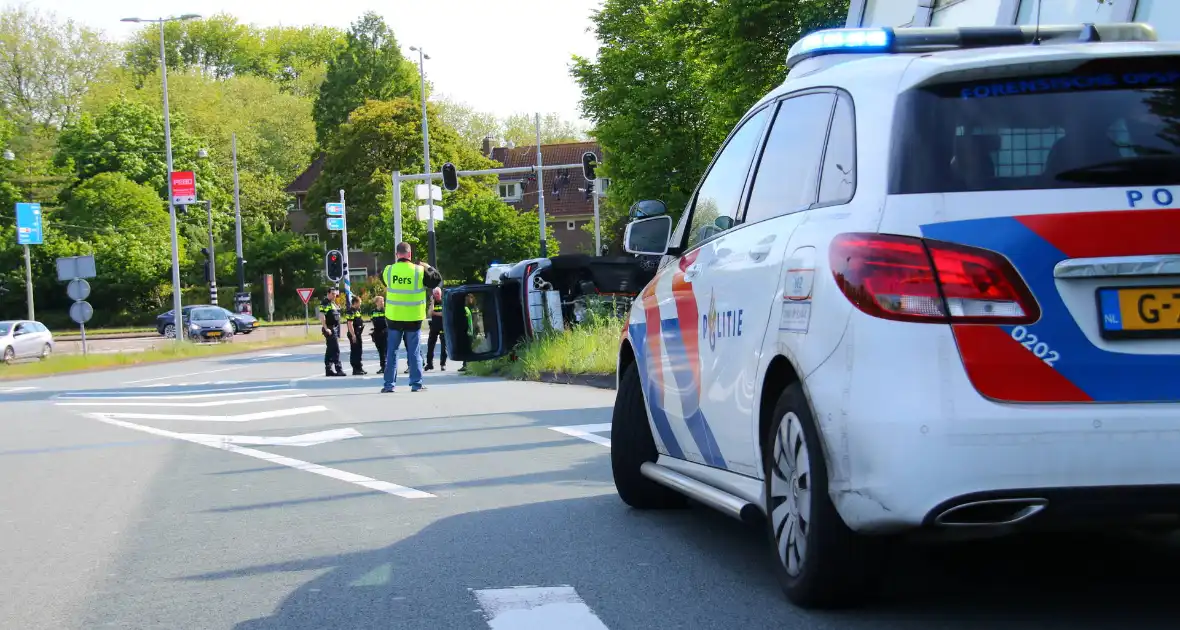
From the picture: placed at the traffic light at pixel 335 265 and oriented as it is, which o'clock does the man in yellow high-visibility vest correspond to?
The man in yellow high-visibility vest is roughly at 12 o'clock from the traffic light.

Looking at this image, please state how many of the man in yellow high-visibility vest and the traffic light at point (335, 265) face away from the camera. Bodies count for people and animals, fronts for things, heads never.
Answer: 1

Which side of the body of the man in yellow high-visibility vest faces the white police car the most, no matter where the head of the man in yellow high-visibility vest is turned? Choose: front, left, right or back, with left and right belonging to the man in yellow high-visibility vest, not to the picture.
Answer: back

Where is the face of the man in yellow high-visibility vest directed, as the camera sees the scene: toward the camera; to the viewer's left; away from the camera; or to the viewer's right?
away from the camera

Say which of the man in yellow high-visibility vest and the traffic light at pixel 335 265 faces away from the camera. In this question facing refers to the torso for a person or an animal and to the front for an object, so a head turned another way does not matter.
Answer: the man in yellow high-visibility vest

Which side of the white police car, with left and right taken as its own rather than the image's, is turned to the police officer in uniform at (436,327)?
front

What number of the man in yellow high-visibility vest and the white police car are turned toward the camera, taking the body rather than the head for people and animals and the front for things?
0

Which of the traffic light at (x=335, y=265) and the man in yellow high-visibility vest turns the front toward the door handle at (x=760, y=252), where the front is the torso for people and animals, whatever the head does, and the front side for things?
the traffic light

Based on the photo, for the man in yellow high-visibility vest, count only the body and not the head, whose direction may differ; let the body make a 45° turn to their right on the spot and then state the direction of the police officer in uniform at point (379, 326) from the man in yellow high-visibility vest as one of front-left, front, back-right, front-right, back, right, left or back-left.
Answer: front-left

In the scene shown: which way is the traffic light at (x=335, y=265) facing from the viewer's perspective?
toward the camera

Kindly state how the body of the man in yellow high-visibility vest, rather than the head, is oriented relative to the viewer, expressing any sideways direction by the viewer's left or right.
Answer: facing away from the viewer

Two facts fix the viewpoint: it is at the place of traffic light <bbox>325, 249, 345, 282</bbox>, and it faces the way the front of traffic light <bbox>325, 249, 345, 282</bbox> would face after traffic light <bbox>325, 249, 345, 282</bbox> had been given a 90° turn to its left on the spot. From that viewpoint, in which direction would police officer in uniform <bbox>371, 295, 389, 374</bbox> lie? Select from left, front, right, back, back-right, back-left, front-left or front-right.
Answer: right

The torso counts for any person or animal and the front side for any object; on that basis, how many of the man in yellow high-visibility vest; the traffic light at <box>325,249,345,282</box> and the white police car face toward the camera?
1

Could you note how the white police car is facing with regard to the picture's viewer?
facing away from the viewer and to the left of the viewer

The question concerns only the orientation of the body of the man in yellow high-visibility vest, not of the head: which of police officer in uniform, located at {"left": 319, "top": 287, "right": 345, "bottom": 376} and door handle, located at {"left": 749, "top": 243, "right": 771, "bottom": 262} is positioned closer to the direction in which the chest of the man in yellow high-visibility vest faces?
the police officer in uniform

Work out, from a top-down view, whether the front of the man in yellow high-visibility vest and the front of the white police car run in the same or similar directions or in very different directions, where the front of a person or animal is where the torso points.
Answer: same or similar directions

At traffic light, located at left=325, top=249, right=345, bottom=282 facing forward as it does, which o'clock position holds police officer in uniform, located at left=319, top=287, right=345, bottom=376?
The police officer in uniform is roughly at 12 o'clock from the traffic light.

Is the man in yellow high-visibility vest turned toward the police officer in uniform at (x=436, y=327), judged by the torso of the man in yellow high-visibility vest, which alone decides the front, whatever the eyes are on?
yes

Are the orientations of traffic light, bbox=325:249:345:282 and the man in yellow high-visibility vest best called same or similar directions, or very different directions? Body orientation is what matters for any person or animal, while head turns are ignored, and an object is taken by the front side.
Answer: very different directions

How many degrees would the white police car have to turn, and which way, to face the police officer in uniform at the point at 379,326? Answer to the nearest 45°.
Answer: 0° — it already faces them
